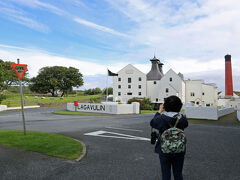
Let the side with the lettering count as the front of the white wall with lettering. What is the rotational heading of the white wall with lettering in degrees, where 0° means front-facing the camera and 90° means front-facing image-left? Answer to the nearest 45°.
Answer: approximately 0°

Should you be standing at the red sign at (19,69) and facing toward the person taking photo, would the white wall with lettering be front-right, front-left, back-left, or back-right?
back-left

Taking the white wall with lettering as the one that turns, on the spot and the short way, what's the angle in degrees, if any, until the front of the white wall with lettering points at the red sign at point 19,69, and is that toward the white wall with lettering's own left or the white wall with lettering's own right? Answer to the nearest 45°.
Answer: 0° — it already faces it

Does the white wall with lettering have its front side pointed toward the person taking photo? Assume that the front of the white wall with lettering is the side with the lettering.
yes
